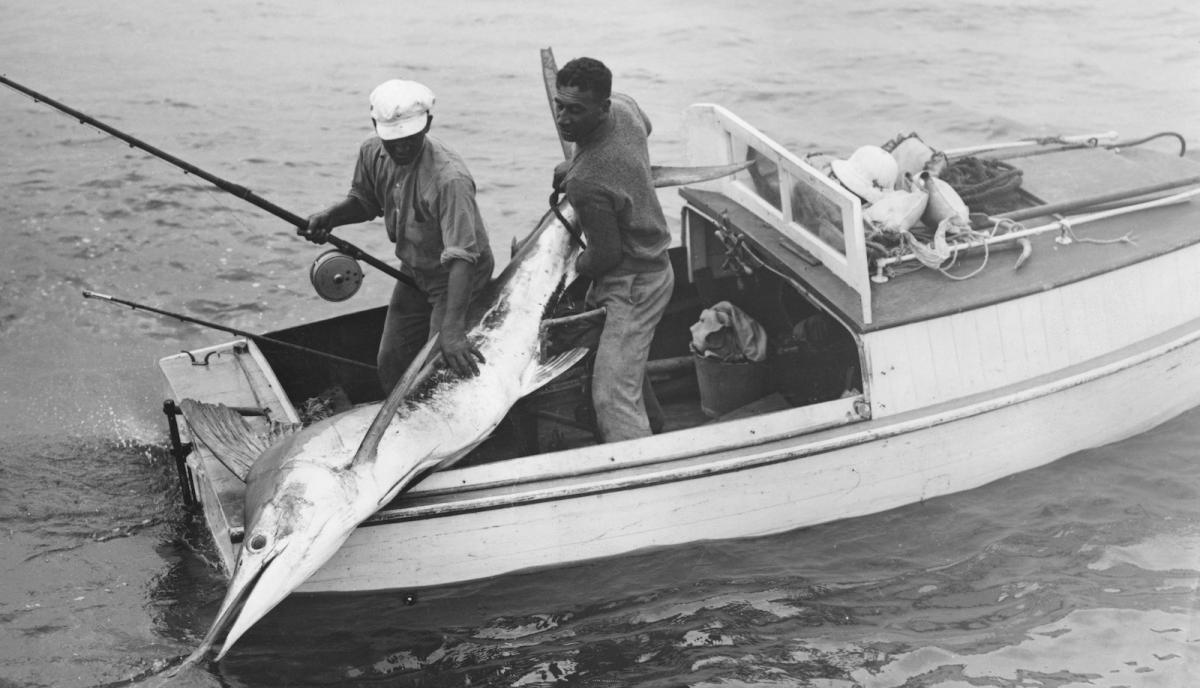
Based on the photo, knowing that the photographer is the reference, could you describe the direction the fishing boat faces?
facing away from the viewer and to the right of the viewer

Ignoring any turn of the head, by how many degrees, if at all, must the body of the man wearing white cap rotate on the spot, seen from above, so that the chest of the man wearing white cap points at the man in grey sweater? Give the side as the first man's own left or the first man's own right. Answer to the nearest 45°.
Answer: approximately 135° to the first man's own left
